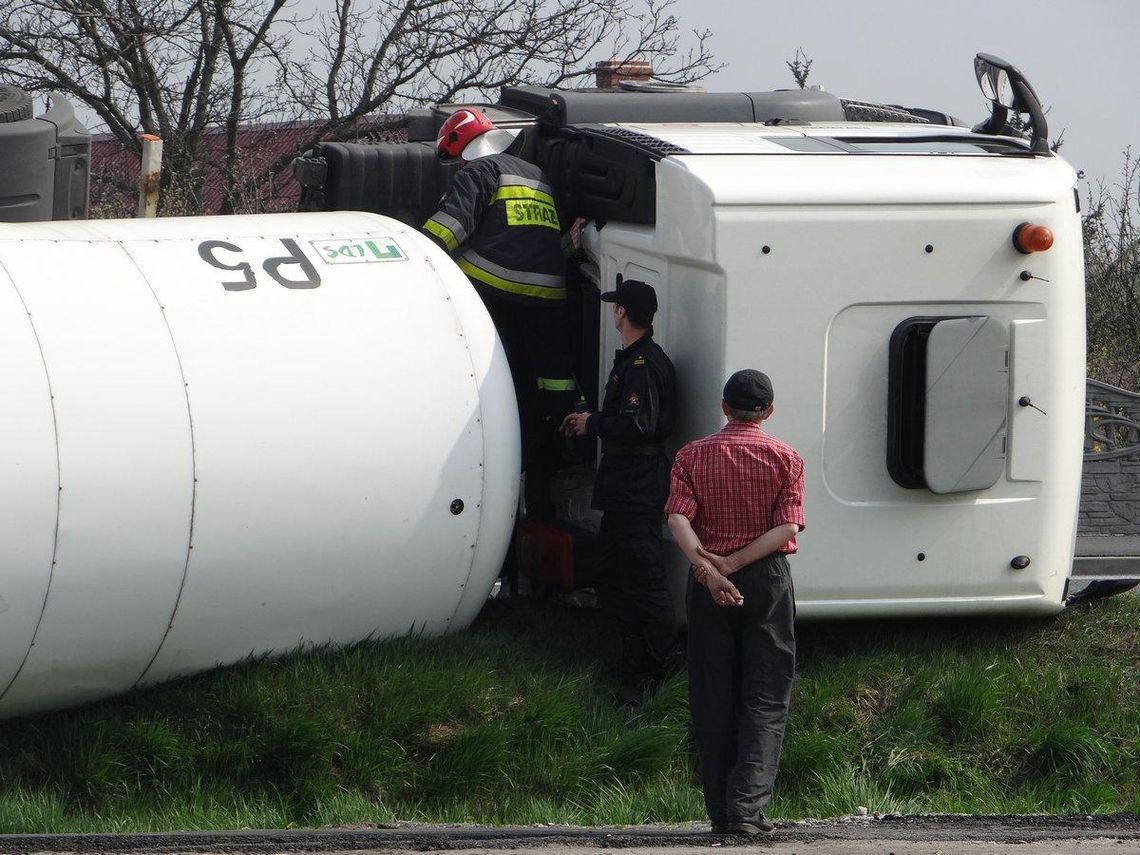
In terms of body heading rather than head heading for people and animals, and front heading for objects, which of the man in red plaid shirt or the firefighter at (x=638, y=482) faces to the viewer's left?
the firefighter

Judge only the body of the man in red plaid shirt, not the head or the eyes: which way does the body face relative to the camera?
away from the camera

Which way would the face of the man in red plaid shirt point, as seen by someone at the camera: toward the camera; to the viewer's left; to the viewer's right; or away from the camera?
away from the camera

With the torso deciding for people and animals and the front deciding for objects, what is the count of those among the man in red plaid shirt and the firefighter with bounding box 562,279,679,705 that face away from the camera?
1

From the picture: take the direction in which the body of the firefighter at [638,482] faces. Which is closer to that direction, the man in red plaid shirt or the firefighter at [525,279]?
the firefighter

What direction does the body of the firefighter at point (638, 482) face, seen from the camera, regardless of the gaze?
to the viewer's left

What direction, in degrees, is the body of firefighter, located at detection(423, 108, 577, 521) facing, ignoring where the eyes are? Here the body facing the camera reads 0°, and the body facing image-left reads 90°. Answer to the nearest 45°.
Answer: approximately 135°

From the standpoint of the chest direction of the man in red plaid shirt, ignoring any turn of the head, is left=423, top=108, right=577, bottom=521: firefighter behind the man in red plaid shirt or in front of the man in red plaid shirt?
in front

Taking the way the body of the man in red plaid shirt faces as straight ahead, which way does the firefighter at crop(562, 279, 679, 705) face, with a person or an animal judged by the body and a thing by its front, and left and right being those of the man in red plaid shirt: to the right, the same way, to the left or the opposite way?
to the left
